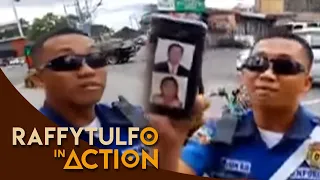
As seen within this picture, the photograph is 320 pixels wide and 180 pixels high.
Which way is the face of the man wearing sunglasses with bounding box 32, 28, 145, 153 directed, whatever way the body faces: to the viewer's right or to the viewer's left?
to the viewer's right

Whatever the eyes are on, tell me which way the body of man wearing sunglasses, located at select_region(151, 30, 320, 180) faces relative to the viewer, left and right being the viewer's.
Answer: facing the viewer

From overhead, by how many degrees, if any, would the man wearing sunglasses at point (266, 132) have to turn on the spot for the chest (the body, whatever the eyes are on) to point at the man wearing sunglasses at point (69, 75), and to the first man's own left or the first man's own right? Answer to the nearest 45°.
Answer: approximately 90° to the first man's own right

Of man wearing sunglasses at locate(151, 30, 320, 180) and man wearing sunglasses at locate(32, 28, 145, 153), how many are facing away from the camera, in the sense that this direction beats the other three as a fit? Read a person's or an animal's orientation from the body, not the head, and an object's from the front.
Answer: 0

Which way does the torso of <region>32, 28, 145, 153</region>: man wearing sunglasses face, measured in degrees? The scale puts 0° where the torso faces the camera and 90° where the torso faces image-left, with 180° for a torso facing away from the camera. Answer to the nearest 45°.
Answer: approximately 315°
